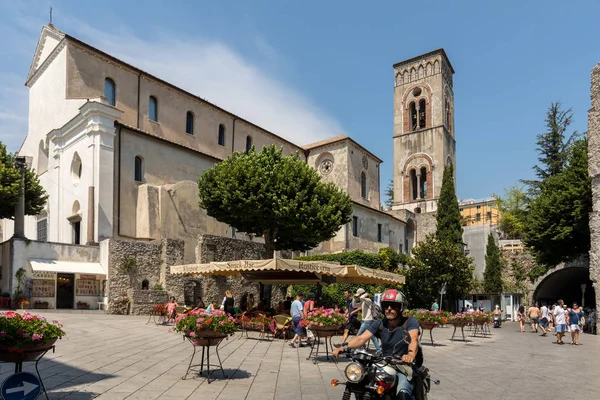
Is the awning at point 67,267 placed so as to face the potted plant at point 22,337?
yes

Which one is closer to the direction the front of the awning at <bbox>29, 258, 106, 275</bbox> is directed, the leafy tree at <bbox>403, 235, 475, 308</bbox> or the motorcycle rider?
the motorcycle rider

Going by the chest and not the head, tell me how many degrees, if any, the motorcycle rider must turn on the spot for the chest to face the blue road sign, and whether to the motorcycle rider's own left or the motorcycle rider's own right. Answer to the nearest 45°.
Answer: approximately 45° to the motorcycle rider's own right

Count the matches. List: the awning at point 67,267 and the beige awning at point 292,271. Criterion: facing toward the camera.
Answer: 2

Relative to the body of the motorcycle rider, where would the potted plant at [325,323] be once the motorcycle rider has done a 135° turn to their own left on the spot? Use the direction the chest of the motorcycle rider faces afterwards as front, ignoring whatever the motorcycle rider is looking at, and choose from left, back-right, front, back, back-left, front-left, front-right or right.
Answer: left

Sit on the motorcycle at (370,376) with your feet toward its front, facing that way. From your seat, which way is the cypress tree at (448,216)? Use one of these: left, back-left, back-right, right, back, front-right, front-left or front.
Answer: back-right

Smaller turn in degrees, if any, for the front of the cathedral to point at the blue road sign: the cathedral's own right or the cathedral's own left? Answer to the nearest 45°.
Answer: approximately 45° to the cathedral's own left
